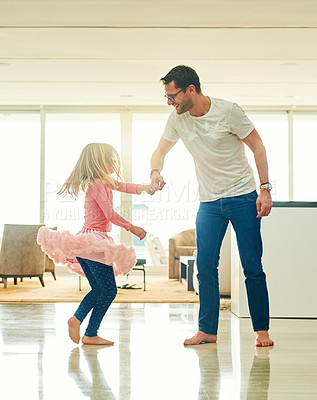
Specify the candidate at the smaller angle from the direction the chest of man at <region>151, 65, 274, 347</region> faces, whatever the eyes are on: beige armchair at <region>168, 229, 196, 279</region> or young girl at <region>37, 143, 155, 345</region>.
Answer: the young girl

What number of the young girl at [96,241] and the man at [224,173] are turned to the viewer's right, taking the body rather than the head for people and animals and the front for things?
1

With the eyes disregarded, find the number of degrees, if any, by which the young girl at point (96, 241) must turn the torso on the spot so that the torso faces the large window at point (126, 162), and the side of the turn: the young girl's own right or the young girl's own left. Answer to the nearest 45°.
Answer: approximately 90° to the young girl's own left

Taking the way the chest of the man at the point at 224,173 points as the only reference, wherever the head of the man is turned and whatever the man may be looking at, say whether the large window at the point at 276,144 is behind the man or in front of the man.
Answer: behind

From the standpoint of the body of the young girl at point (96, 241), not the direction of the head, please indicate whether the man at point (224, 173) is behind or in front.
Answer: in front

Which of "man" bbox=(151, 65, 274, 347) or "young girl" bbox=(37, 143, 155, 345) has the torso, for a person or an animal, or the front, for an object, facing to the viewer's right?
the young girl

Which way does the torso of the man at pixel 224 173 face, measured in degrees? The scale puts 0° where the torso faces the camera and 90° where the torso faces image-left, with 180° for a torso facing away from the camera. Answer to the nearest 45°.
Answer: approximately 45°

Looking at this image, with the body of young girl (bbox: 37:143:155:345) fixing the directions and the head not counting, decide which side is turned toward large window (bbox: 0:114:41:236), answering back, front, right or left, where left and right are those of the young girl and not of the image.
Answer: left

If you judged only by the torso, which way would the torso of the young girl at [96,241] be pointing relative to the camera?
to the viewer's right
